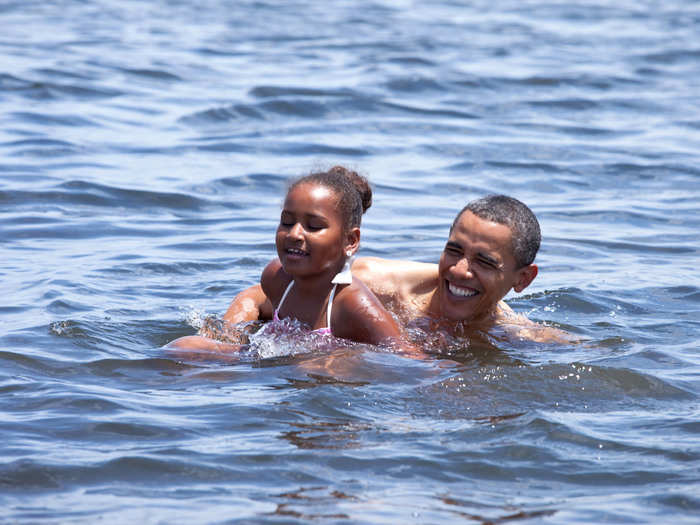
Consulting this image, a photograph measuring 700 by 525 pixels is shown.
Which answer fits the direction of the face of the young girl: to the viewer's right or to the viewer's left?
to the viewer's left

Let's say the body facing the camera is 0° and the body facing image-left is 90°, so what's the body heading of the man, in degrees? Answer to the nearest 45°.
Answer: approximately 45°

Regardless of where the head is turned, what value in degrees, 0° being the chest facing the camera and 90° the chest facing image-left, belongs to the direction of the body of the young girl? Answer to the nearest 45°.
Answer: approximately 45°
